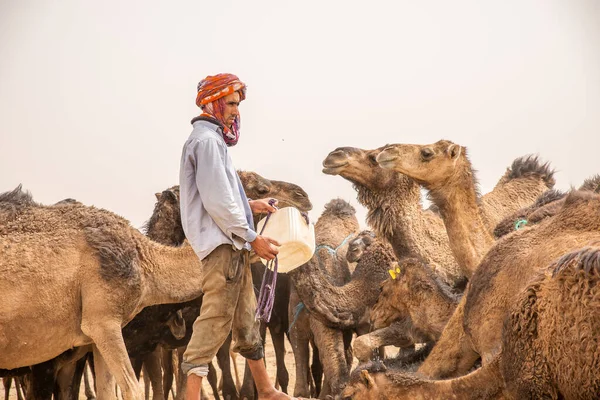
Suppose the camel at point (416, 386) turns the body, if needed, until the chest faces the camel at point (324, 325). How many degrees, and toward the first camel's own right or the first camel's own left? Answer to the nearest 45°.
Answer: approximately 90° to the first camel's own right

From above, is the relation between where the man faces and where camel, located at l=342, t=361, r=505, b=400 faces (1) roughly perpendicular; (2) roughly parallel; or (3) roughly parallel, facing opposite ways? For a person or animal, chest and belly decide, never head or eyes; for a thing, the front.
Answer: roughly parallel, facing opposite ways

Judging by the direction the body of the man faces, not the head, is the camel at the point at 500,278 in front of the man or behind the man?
in front

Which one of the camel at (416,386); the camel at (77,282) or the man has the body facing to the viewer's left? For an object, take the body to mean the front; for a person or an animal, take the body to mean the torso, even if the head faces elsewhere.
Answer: the camel at (416,386)

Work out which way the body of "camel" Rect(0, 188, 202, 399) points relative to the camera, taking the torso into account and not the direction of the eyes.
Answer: to the viewer's right

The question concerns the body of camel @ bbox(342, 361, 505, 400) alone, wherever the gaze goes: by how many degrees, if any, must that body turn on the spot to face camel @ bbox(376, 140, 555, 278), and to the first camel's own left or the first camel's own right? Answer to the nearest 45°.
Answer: approximately 90° to the first camel's own right

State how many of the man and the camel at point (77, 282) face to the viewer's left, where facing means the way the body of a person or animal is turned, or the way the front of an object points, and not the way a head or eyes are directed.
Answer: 0

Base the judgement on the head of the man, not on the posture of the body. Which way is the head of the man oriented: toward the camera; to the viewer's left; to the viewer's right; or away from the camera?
to the viewer's right

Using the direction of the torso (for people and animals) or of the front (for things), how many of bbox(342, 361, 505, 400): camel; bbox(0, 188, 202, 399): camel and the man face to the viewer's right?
2

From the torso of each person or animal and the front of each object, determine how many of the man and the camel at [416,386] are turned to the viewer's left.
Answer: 1

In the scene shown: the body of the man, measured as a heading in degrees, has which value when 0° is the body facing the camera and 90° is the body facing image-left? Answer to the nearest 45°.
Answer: approximately 270°

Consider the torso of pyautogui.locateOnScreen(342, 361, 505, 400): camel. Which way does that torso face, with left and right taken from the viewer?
facing to the left of the viewer
